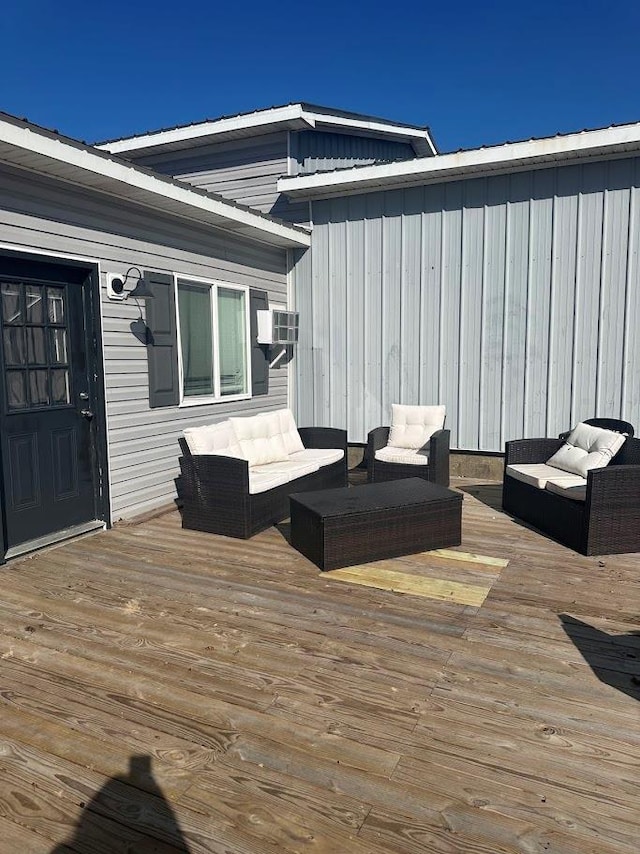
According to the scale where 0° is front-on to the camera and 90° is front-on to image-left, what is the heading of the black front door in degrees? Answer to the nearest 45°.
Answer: approximately 315°

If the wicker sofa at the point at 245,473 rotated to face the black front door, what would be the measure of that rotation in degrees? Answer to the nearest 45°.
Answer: approximately 135° to its right

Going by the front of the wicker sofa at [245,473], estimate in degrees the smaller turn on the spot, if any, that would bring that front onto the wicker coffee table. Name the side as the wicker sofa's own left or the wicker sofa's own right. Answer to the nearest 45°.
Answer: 0° — it already faces it

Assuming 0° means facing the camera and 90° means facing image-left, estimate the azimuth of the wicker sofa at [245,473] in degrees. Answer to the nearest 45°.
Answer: approximately 315°

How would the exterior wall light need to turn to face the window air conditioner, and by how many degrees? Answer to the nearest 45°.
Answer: approximately 90° to its left

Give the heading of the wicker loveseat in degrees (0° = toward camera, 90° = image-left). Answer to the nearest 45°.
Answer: approximately 45°

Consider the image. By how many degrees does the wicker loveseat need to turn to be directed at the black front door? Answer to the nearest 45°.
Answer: approximately 45° to its right
